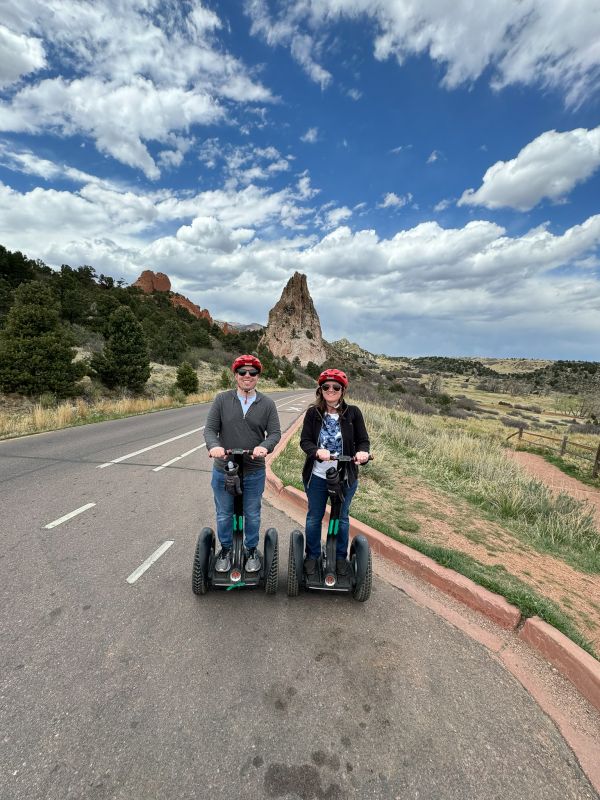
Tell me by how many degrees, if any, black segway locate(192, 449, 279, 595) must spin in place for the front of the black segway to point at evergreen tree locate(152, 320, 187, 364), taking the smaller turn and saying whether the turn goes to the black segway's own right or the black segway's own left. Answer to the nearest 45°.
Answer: approximately 180°

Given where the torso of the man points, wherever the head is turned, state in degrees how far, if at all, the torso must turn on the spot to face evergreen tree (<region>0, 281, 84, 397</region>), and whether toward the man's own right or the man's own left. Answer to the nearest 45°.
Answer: approximately 135° to the man's own right

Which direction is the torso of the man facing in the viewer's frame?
toward the camera

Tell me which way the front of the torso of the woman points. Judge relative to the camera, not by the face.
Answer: toward the camera

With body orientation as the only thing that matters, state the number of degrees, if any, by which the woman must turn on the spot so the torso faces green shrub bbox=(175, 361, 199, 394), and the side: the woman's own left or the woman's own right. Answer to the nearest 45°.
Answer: approximately 135° to the woman's own right

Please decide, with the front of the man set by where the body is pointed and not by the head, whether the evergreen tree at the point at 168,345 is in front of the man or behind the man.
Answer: behind

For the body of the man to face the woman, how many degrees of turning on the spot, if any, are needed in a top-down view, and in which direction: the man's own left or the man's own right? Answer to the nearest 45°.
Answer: approximately 90° to the man's own left

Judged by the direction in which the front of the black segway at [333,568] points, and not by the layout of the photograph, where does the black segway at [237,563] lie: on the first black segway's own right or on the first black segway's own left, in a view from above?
on the first black segway's own right

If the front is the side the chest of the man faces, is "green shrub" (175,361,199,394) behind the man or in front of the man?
behind

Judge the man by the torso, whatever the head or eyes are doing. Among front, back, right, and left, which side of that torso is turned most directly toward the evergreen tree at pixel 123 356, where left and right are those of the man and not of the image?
back
